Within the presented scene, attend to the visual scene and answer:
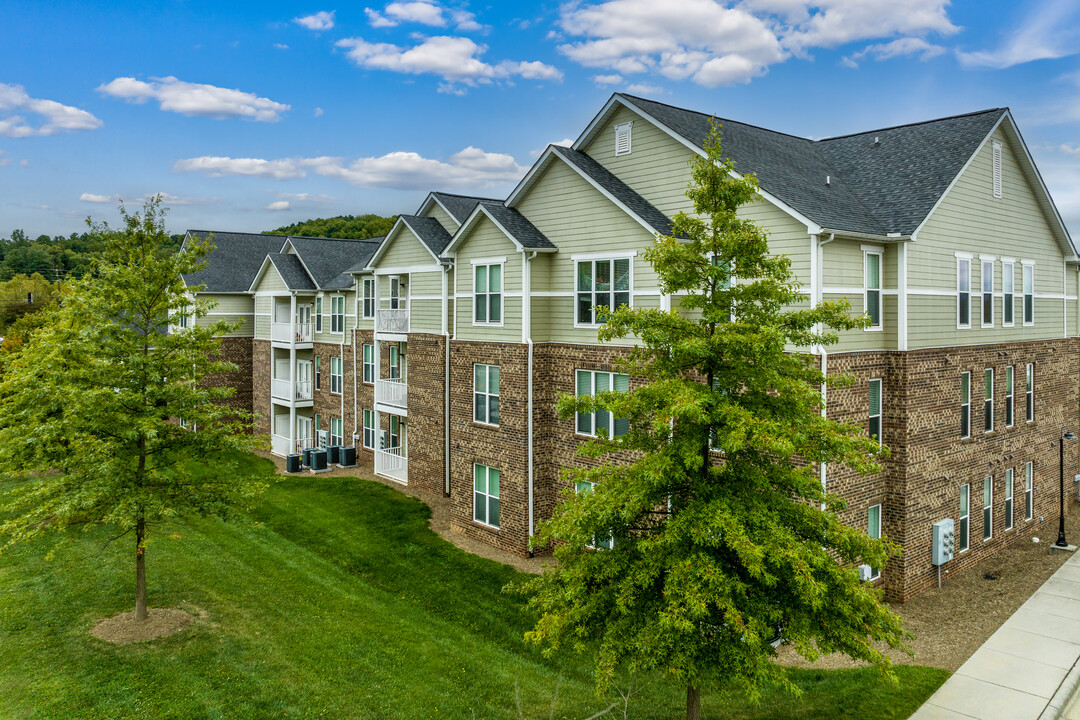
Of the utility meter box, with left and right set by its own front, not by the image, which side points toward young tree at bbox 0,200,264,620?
right

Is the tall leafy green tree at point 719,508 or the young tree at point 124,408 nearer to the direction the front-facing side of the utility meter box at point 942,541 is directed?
the tall leafy green tree

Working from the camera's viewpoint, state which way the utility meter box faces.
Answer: facing the viewer and to the right of the viewer

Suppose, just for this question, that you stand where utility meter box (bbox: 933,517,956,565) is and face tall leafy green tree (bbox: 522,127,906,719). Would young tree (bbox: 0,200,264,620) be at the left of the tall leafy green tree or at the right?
right
